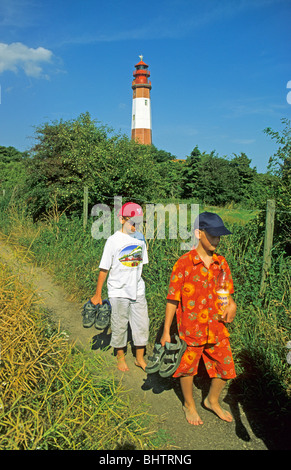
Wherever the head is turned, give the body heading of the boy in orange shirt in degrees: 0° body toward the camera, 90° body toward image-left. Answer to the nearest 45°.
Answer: approximately 315°

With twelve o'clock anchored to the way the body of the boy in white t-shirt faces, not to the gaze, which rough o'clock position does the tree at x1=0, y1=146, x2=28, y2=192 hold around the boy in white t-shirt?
The tree is roughly at 7 o'clock from the boy in white t-shirt.

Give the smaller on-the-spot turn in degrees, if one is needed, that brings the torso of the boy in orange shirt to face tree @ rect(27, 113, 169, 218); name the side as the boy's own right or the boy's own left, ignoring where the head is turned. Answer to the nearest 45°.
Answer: approximately 180°

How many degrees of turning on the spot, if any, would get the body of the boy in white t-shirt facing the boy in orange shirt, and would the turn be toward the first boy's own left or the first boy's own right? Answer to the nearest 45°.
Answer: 0° — they already face them

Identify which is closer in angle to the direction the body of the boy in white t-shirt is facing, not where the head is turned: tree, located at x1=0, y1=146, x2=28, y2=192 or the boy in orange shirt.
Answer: the boy in orange shirt

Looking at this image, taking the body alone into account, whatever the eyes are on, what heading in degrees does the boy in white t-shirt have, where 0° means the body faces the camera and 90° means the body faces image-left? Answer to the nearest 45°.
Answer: approximately 315°

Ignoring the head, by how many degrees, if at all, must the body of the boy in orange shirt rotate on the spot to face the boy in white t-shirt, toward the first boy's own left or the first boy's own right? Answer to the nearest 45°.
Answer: approximately 180°
